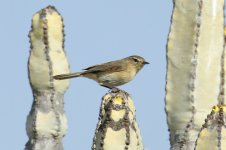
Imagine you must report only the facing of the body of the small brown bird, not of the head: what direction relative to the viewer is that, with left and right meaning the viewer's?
facing to the right of the viewer

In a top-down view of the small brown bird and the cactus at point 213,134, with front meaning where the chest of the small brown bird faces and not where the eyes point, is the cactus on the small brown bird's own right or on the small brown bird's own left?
on the small brown bird's own right
